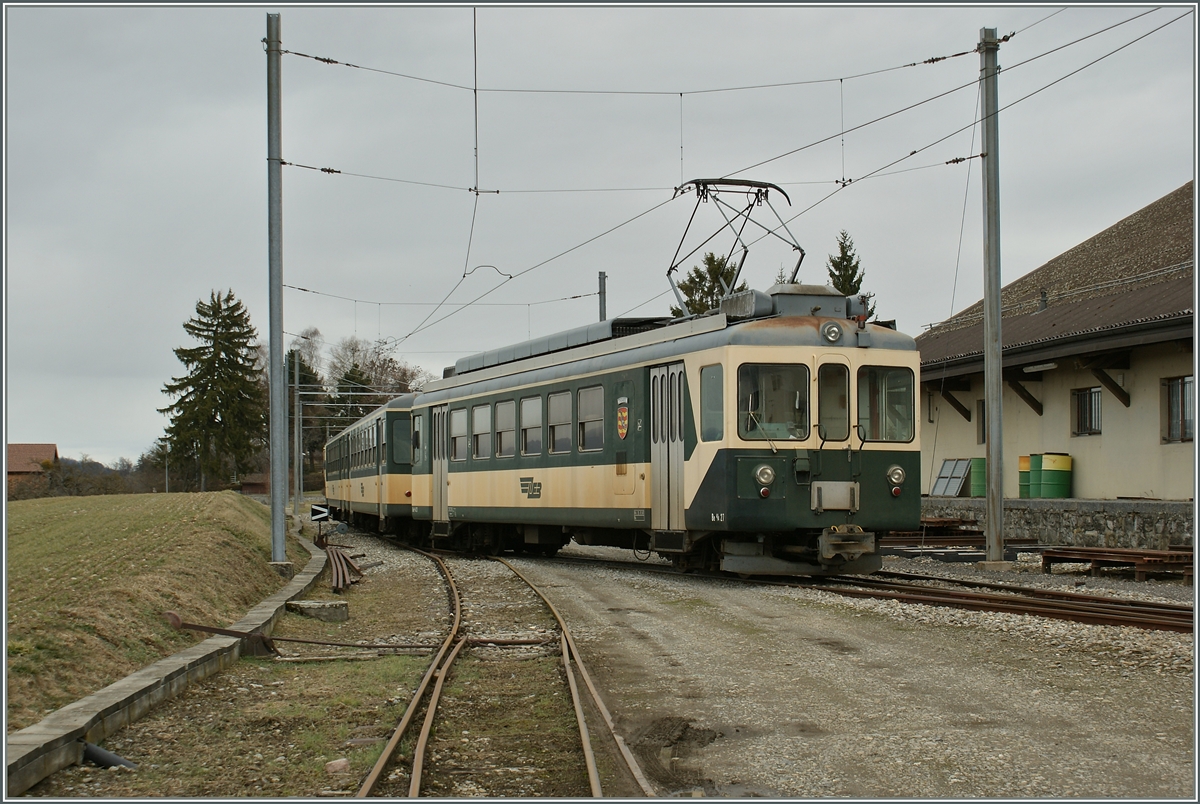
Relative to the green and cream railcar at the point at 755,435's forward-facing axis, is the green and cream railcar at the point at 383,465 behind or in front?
behind

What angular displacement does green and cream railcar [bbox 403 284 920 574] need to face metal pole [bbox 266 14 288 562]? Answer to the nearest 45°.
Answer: approximately 135° to its right

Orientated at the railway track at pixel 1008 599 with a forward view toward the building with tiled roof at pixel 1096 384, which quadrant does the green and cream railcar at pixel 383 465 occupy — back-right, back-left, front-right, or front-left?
front-left

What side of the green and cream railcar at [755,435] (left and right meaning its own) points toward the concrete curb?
right

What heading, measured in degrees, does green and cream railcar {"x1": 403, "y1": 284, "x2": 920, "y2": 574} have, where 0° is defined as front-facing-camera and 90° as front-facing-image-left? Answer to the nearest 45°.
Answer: approximately 315°

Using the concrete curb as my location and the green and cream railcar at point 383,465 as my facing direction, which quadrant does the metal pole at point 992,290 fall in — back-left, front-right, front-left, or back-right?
front-right

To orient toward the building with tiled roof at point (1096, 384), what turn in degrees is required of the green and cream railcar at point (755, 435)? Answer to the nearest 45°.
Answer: approximately 90° to its left

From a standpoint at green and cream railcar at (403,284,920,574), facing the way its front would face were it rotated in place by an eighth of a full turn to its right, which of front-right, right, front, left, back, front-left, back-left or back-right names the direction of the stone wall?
back-left

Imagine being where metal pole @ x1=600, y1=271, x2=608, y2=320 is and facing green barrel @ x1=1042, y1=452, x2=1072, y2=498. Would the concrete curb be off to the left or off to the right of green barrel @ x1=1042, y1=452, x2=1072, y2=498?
right

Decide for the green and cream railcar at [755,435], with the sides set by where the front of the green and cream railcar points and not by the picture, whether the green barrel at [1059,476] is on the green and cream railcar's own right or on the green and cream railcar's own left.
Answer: on the green and cream railcar's own left

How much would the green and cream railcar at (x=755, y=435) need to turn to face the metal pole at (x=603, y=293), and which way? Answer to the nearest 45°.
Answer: approximately 135° to its left

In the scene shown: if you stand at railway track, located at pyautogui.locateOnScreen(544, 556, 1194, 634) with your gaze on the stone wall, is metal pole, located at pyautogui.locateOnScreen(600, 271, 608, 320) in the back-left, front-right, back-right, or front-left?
front-left
